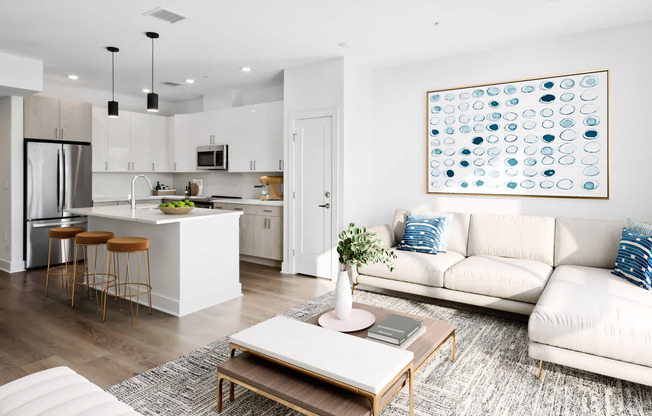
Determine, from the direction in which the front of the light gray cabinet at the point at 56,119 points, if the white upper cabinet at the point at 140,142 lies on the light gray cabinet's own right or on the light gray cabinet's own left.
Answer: on the light gray cabinet's own left

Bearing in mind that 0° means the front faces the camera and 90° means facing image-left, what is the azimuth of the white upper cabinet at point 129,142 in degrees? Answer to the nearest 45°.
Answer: approximately 315°

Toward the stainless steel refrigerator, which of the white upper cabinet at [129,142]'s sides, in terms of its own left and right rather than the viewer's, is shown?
right
